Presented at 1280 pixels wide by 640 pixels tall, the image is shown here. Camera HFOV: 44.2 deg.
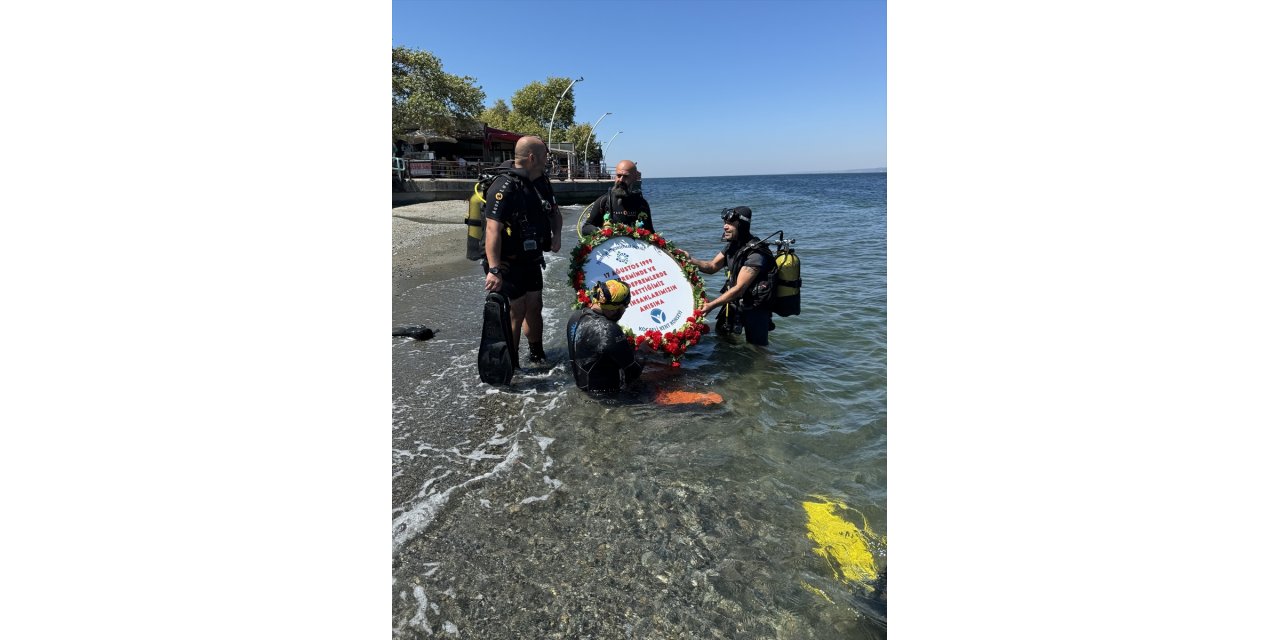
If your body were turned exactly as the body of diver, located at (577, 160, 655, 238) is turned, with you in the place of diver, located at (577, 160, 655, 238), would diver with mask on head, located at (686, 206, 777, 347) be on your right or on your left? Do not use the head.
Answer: on your left

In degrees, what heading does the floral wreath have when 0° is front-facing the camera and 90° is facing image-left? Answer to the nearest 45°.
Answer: approximately 0°

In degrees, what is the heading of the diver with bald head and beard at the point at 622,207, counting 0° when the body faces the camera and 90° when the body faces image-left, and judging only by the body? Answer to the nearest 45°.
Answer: approximately 0°

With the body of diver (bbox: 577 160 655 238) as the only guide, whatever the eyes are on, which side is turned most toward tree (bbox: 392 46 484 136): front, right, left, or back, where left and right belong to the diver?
back
